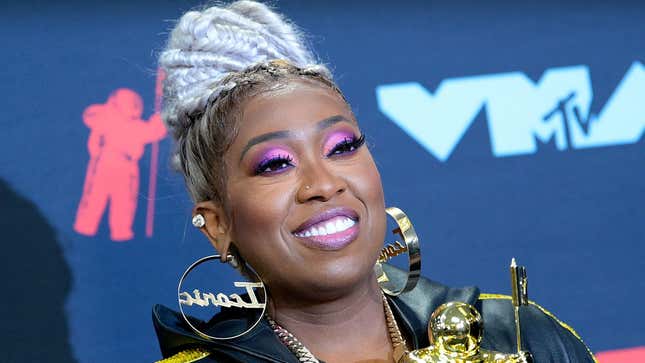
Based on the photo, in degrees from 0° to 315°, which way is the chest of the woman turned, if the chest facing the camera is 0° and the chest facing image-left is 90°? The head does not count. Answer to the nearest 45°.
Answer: approximately 315°
